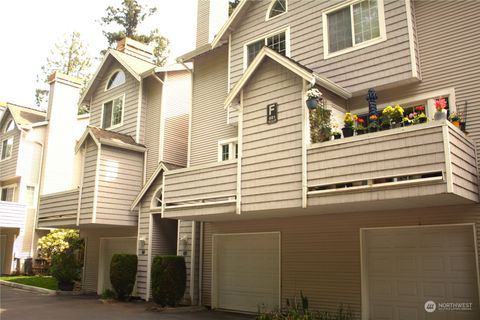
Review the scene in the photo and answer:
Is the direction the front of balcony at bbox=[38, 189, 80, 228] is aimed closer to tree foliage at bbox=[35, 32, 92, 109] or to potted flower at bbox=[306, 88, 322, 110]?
the potted flower

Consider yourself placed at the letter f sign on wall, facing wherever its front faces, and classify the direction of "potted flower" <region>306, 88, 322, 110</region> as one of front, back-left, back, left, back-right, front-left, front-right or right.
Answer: left

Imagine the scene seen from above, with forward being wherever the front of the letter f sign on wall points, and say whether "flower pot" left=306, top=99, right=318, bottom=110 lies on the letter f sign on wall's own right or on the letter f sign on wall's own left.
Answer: on the letter f sign on wall's own left

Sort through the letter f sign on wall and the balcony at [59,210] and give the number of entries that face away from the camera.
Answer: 0

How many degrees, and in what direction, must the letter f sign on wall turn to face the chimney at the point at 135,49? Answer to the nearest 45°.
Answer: approximately 90° to its right

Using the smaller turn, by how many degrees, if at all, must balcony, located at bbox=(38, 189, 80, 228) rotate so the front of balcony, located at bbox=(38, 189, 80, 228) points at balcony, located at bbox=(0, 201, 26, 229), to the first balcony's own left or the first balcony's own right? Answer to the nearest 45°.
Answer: approximately 135° to the first balcony's own right

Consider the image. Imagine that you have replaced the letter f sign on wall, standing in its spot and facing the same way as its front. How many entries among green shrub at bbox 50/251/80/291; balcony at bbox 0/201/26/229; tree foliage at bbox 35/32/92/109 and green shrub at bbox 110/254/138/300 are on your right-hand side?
4

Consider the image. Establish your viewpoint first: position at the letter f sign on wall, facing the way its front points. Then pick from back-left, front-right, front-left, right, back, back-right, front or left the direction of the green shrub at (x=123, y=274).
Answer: right

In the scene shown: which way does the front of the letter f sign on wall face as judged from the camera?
facing the viewer and to the left of the viewer

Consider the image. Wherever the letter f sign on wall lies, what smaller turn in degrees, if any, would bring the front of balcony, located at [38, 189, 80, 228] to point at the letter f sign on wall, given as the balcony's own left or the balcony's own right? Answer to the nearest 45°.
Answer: approximately 90° to the balcony's own left
